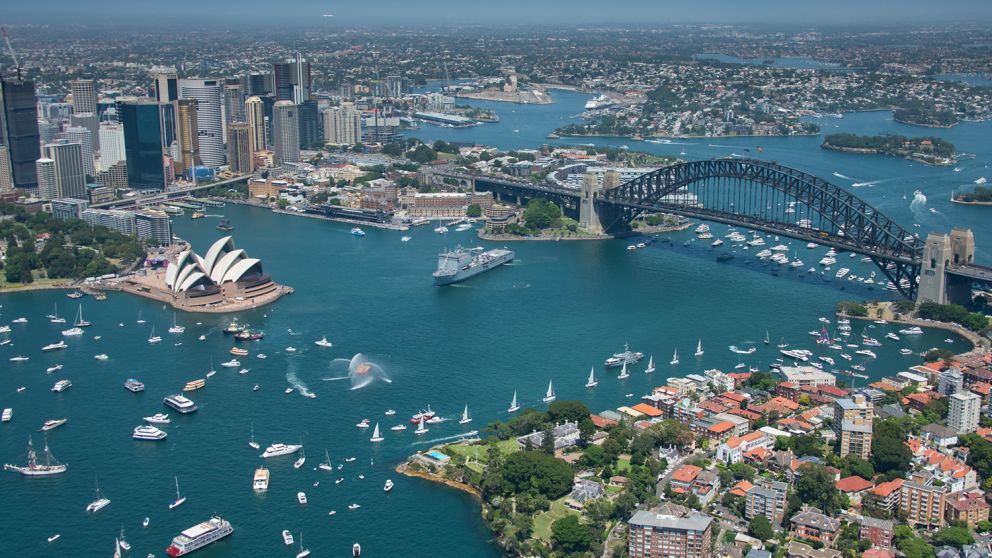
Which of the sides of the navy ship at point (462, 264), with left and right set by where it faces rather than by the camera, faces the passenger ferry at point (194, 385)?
front

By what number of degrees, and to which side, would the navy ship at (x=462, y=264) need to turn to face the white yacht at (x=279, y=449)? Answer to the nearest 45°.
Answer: approximately 45° to its left

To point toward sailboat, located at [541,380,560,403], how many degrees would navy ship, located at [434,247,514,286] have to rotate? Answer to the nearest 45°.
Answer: approximately 45° to its left

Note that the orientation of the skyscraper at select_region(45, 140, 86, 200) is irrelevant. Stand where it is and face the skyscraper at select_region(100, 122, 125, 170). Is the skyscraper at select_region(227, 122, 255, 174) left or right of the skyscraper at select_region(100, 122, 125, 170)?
right

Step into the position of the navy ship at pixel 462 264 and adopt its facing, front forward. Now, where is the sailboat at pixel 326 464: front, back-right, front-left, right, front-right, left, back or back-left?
front-left

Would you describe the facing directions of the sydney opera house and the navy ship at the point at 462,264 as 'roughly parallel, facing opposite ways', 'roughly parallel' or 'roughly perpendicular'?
roughly perpendicular

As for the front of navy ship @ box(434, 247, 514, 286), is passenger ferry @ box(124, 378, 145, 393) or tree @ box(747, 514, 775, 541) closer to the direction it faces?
the passenger ferry

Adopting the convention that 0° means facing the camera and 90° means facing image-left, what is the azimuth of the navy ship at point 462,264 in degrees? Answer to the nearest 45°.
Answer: approximately 45°
